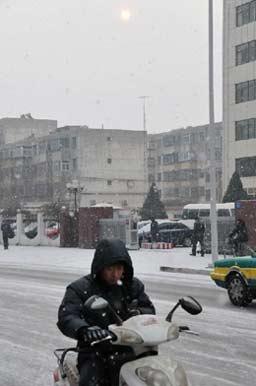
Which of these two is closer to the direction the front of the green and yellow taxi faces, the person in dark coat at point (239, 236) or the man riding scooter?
the man riding scooter

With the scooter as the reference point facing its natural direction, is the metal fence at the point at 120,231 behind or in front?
behind

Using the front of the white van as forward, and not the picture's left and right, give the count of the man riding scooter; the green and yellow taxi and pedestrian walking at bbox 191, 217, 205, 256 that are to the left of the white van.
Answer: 3

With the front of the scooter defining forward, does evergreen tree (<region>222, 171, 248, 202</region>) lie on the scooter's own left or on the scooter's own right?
on the scooter's own left

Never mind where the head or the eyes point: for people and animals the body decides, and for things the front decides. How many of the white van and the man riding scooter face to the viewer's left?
1

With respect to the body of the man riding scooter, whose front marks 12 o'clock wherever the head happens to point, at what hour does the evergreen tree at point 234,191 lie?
The evergreen tree is roughly at 8 o'clock from the man riding scooter.

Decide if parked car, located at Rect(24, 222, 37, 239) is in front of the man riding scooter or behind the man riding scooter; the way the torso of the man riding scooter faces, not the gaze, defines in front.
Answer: behind

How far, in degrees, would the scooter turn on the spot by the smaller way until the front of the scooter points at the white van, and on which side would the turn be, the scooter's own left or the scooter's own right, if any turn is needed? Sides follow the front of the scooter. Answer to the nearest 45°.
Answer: approximately 135° to the scooter's own left

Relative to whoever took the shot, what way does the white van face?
facing to the left of the viewer

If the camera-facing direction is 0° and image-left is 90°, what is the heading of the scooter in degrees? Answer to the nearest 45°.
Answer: approximately 315°

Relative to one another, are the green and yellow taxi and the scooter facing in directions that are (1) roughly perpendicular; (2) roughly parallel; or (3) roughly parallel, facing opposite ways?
roughly perpendicular

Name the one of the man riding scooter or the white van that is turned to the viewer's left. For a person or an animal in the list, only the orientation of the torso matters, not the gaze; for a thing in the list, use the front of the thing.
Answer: the white van

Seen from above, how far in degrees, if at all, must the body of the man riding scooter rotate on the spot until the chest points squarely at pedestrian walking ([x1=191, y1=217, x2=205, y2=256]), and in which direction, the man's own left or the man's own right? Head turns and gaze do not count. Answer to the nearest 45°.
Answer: approximately 135° to the man's own left

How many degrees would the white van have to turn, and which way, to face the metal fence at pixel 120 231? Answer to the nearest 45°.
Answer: approximately 45° to its left
